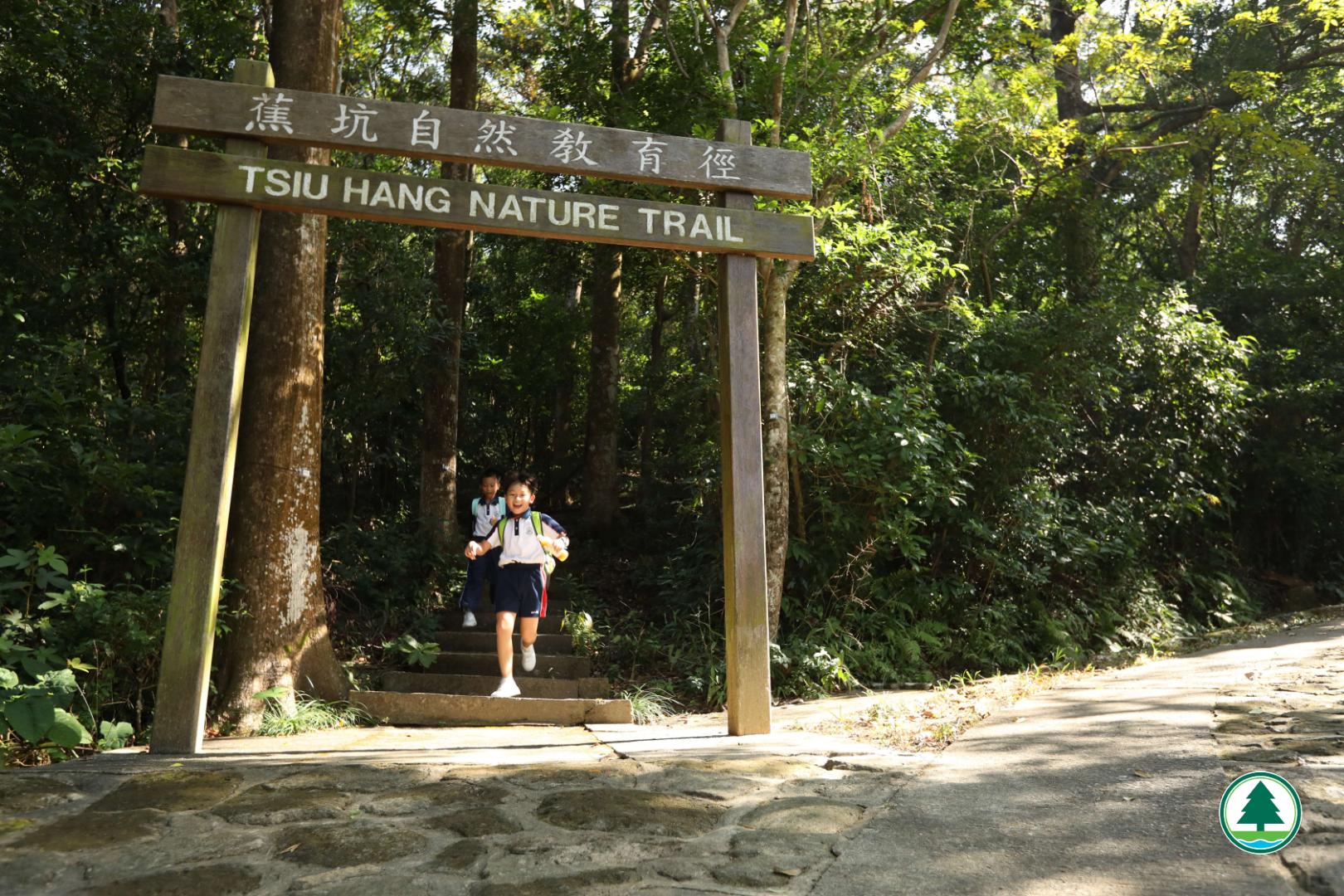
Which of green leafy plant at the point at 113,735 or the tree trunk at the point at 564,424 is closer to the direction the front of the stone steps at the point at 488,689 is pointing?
the green leafy plant

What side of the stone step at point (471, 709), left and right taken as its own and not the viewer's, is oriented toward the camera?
front

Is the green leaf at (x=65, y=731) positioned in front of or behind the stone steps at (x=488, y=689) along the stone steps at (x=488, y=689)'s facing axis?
in front

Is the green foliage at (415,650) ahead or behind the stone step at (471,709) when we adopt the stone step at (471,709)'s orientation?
behind

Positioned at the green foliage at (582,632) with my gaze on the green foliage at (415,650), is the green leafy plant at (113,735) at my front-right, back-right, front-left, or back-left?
front-left

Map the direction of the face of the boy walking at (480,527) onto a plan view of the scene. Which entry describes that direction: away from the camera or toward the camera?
toward the camera

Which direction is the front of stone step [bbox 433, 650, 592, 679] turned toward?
toward the camera

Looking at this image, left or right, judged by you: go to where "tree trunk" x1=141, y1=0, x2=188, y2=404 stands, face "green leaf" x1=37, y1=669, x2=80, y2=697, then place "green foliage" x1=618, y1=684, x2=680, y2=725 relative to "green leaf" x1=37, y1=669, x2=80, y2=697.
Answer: left

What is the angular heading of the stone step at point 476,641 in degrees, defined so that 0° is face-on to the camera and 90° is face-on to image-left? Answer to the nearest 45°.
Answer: approximately 0°

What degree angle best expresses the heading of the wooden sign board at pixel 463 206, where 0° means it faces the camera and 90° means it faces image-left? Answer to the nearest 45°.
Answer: approximately 0°
